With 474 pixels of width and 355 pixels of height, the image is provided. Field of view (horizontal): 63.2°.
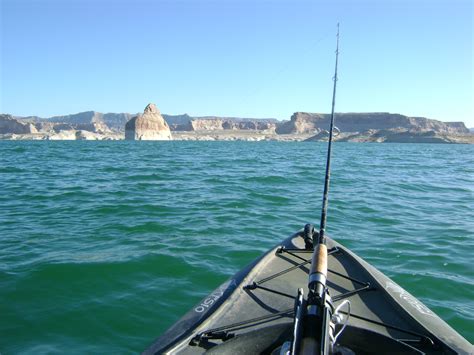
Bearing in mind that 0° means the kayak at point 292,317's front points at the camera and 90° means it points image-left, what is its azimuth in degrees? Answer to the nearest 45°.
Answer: approximately 180°
